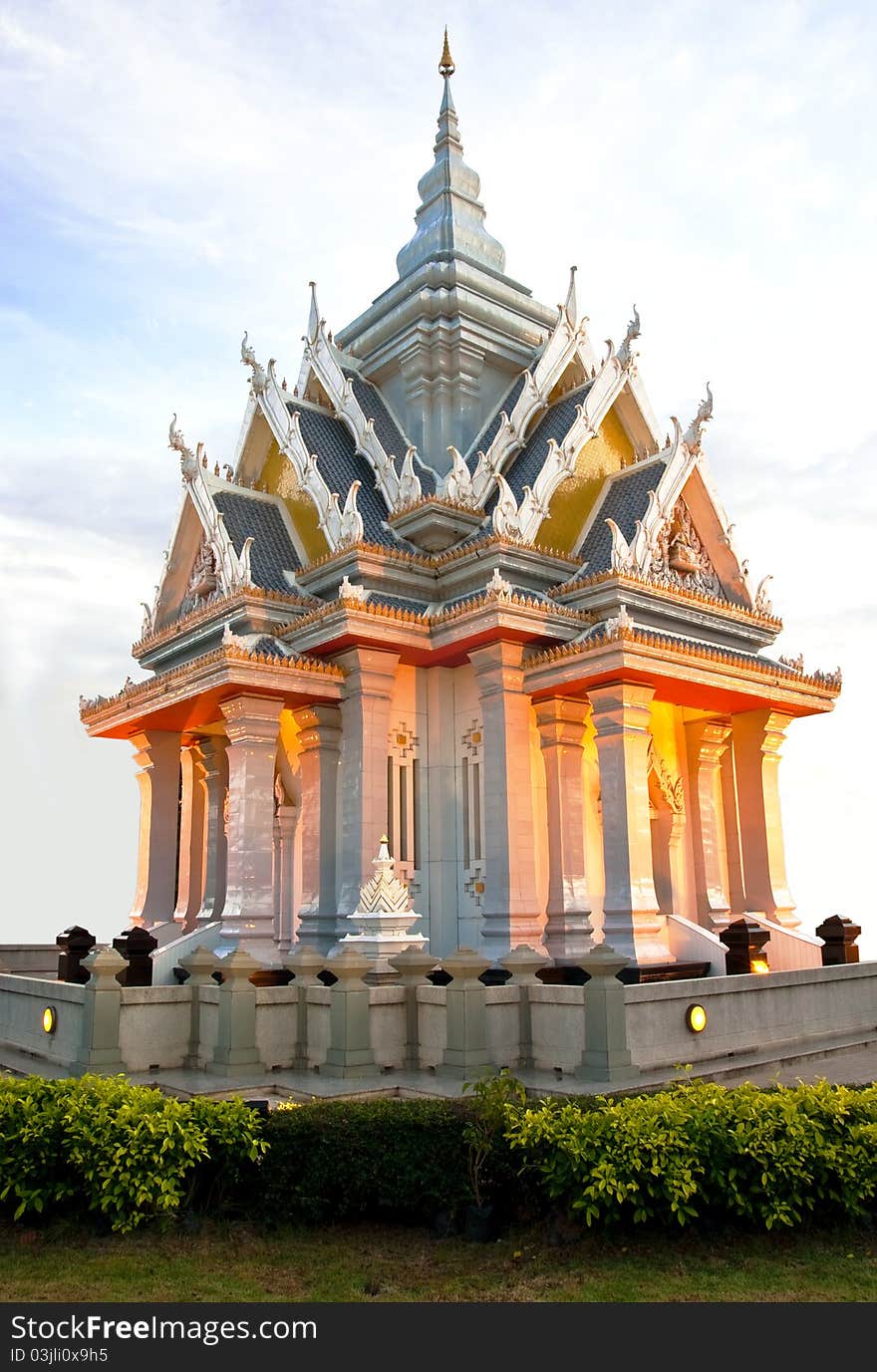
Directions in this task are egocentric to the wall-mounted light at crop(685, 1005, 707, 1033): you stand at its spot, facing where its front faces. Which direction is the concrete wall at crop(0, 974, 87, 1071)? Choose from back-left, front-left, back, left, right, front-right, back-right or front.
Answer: back-right

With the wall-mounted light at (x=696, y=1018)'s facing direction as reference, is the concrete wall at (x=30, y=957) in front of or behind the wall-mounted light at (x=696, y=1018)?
behind

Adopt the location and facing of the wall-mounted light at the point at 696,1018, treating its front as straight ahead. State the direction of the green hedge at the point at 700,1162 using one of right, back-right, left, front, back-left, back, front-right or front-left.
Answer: front-right

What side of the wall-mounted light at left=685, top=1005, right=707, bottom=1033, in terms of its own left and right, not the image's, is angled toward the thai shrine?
back

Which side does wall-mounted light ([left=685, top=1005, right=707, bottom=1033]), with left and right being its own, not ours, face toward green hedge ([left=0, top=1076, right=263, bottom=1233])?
right

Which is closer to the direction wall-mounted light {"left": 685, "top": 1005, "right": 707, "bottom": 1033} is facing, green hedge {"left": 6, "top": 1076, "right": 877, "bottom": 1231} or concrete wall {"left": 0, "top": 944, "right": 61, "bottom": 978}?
the green hedge

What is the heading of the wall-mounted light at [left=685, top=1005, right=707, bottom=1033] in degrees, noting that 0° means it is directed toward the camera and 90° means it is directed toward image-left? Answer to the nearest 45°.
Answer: approximately 315°

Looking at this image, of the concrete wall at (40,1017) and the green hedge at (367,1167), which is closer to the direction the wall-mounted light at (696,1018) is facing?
the green hedge

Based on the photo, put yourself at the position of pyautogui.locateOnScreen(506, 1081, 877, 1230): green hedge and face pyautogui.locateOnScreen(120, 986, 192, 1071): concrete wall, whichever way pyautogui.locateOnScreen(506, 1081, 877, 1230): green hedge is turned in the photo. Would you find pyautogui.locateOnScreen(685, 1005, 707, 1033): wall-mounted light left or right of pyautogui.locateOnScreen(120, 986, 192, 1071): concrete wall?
right

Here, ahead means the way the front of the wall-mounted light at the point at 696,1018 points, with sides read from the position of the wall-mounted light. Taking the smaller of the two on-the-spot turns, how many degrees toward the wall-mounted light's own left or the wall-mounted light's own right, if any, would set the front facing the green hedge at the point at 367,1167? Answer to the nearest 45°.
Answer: approximately 90° to the wall-mounted light's own right

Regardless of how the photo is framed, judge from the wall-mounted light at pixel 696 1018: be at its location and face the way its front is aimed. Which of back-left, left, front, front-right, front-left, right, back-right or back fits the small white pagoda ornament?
back-right

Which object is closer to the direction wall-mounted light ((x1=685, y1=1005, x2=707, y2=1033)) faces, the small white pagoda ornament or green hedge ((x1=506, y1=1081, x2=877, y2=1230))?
the green hedge
